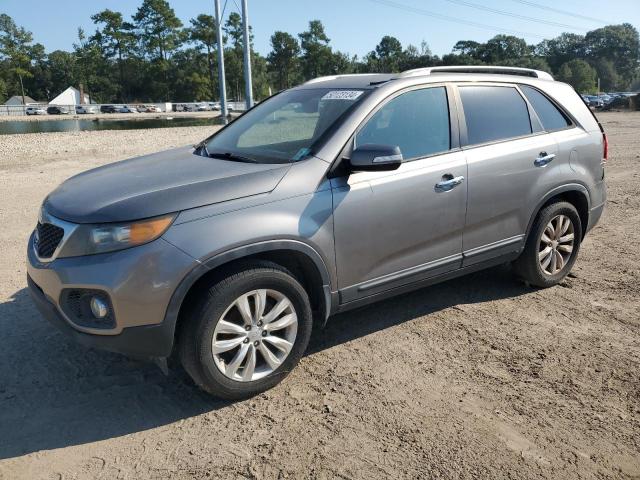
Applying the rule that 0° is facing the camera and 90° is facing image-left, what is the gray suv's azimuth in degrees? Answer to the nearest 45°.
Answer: approximately 45°
